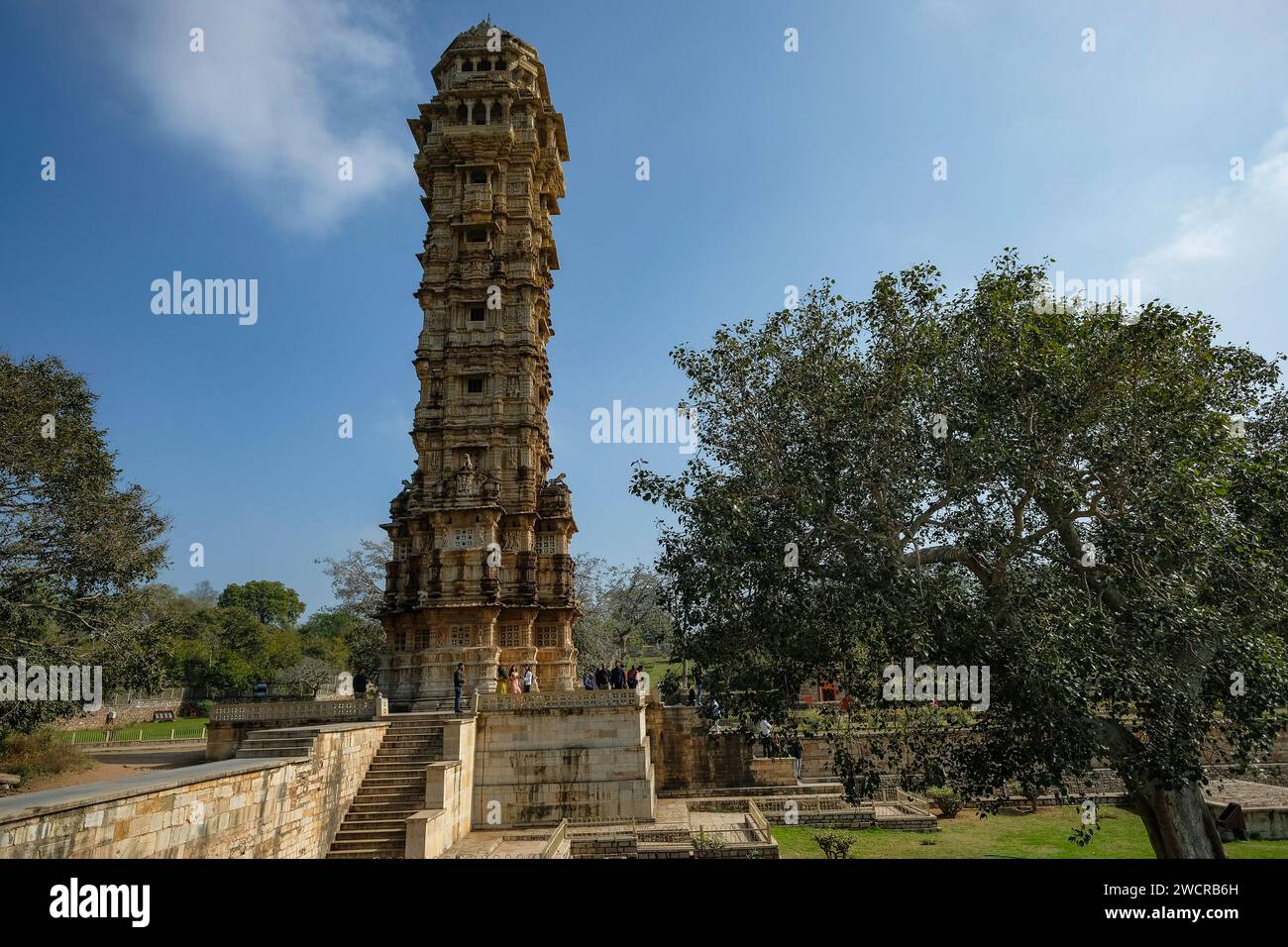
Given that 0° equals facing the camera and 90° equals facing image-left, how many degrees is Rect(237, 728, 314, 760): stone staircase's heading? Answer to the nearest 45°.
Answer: approximately 0°

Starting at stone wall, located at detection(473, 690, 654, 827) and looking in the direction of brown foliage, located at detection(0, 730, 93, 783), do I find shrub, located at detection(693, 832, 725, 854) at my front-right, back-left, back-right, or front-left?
back-left

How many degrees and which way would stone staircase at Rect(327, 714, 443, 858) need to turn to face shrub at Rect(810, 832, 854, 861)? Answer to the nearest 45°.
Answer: approximately 45° to its left

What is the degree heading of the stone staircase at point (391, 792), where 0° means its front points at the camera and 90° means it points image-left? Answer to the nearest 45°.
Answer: approximately 0°
